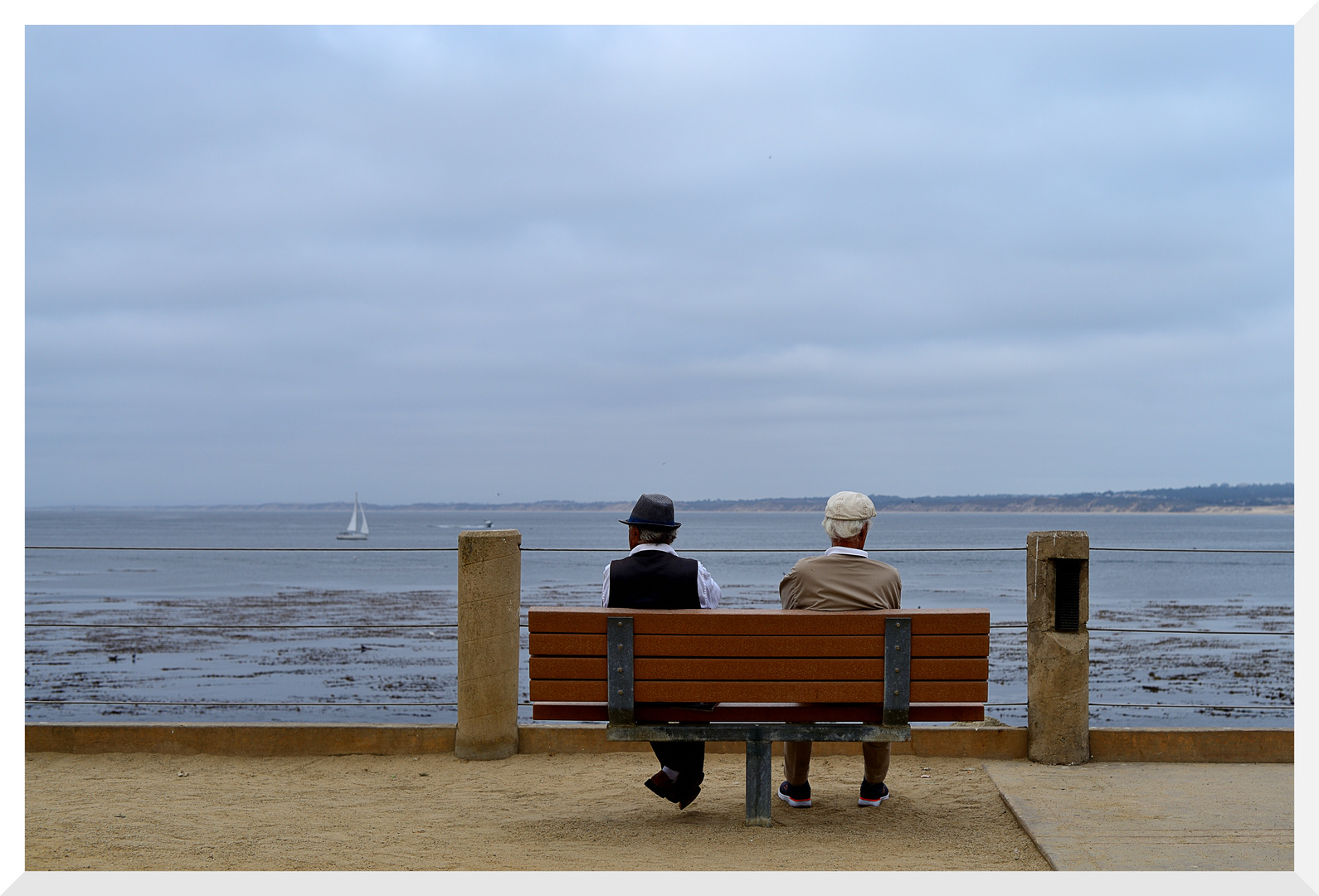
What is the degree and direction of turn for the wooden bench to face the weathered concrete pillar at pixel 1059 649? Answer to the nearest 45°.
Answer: approximately 45° to its right

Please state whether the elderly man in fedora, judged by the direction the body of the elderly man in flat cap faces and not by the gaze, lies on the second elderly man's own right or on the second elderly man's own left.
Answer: on the second elderly man's own left

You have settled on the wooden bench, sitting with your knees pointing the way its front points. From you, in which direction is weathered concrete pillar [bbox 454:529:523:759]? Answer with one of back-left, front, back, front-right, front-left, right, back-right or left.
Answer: front-left

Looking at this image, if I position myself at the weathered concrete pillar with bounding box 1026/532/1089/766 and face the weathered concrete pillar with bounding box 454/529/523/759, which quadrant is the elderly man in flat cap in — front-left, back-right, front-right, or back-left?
front-left

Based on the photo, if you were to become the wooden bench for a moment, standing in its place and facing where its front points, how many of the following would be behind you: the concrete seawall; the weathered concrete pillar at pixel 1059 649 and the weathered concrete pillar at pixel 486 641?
0

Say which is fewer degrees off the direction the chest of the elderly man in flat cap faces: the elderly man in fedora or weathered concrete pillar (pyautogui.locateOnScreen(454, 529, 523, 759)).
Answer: the weathered concrete pillar

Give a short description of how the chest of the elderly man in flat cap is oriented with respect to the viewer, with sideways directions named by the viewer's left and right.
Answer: facing away from the viewer

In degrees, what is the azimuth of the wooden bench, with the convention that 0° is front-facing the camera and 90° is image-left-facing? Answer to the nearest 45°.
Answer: approximately 180°

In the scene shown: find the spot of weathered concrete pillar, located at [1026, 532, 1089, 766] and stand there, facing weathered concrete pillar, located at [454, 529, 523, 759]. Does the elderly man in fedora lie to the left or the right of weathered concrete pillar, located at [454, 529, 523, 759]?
left
